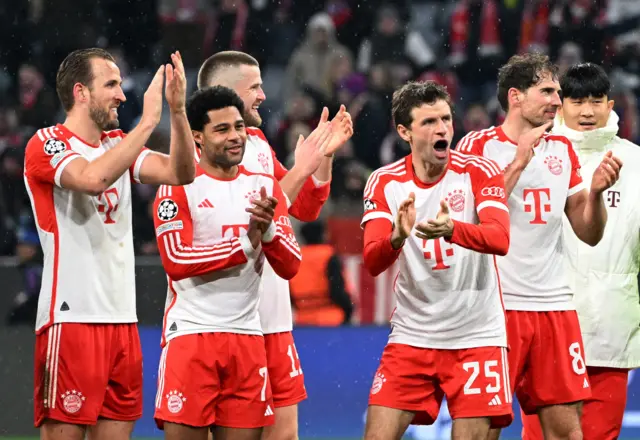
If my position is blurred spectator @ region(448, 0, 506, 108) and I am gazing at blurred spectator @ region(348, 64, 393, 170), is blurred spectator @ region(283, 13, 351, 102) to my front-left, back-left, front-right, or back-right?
front-right

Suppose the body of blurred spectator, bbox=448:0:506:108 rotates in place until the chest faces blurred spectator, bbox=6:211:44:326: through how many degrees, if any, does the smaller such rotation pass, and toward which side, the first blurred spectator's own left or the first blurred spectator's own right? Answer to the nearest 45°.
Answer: approximately 45° to the first blurred spectator's own right

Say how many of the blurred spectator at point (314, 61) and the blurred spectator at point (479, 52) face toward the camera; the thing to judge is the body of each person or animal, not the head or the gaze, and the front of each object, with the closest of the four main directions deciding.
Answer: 2

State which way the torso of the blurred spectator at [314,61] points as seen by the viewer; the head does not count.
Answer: toward the camera

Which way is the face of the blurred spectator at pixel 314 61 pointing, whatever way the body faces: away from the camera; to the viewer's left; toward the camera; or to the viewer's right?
toward the camera

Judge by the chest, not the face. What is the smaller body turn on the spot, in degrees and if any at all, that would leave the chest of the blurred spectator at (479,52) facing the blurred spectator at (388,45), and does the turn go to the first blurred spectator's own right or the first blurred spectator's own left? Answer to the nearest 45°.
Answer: approximately 90° to the first blurred spectator's own right

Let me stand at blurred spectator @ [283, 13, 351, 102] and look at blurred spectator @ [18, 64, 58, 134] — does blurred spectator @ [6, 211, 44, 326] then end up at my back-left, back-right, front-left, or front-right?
front-left

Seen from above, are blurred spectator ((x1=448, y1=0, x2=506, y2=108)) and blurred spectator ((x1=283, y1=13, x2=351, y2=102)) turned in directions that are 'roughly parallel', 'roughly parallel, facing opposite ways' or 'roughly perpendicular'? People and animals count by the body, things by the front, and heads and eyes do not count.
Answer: roughly parallel

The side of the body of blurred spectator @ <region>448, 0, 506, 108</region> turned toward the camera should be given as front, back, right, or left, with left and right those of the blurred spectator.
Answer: front

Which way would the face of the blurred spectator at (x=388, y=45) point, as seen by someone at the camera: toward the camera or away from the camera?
toward the camera
